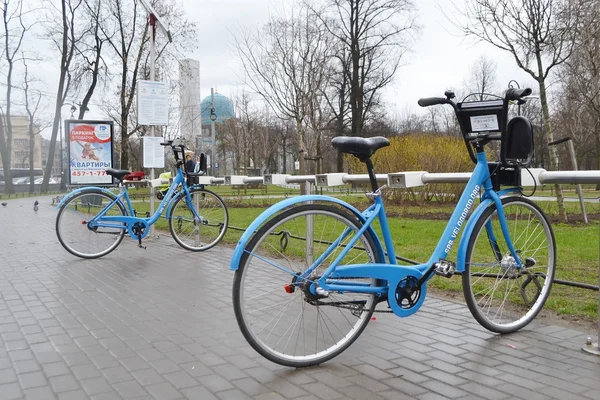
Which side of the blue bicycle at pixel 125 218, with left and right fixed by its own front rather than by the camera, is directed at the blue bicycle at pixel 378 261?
right

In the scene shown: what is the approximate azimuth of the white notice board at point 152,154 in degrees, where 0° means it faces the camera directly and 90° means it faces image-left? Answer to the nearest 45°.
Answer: approximately 0°

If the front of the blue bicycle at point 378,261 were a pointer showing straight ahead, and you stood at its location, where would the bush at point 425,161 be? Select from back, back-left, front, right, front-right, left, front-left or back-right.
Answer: front-left

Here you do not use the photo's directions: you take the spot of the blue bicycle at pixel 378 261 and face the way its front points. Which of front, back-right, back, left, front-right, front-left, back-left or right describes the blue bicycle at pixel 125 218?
left

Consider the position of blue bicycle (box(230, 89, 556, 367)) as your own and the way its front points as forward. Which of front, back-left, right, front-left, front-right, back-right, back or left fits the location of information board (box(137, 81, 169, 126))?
left

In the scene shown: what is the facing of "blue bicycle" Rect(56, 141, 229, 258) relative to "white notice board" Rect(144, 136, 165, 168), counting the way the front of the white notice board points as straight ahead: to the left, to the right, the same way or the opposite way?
to the left

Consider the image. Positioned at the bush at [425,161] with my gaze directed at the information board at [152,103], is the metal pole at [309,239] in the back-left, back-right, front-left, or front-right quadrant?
front-left

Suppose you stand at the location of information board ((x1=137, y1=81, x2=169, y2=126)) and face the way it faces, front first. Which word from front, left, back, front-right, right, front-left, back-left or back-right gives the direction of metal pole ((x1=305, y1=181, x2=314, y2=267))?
front

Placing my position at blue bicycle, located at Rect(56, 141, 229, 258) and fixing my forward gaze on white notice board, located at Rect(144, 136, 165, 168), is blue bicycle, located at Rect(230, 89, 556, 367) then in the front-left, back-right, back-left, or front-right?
back-right

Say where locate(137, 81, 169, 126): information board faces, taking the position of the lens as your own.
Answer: facing the viewer

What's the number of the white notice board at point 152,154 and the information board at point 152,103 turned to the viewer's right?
0

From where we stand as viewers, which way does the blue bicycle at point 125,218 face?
facing to the right of the viewer

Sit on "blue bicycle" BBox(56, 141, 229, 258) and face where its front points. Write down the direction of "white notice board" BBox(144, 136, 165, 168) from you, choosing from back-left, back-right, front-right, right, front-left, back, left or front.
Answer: left

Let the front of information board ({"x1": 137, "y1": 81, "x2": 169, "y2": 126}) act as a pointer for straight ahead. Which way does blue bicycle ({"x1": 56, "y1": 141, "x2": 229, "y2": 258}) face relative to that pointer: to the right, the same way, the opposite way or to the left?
to the left

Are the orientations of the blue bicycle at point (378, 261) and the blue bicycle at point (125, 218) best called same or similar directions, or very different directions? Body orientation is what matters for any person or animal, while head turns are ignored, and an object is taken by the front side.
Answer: same or similar directions

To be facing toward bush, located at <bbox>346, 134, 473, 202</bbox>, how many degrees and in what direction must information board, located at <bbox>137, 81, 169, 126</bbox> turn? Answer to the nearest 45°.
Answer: approximately 135° to its left

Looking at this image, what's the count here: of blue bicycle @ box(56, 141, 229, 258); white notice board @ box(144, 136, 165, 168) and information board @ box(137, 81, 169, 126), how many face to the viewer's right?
1
